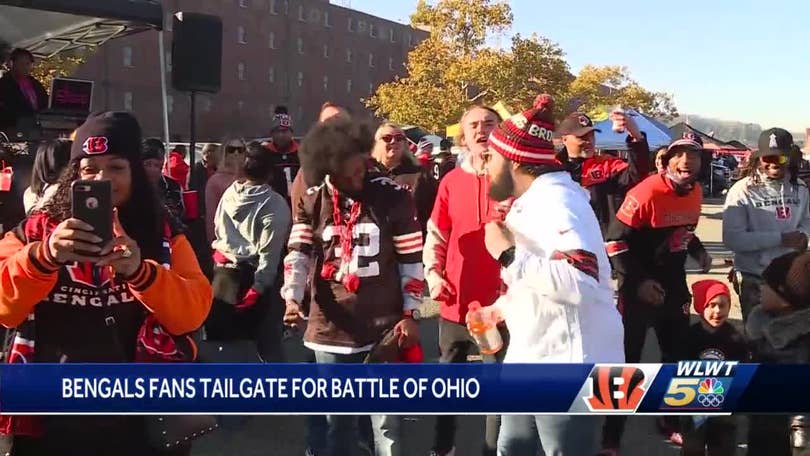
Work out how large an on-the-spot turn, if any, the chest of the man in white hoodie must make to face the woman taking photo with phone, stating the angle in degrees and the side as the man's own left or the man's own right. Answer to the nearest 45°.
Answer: approximately 45° to the man's own left

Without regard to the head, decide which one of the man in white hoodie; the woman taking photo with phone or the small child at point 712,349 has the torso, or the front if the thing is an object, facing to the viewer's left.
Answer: the man in white hoodie

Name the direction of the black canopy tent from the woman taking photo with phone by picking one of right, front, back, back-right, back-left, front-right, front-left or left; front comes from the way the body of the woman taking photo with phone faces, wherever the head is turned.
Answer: back

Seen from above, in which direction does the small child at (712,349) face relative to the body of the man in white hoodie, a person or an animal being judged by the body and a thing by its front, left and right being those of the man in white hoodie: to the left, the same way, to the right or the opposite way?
to the left

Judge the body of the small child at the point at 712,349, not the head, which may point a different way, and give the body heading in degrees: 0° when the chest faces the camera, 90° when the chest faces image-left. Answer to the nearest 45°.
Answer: approximately 0°

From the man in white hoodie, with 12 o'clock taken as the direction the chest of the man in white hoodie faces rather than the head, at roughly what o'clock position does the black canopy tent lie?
The black canopy tent is roughly at 1 o'clock from the man in white hoodie.

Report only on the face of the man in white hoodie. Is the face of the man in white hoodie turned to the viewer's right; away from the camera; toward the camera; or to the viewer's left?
to the viewer's left

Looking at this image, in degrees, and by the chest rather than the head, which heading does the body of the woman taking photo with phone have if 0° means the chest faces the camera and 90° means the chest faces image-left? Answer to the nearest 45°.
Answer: approximately 0°

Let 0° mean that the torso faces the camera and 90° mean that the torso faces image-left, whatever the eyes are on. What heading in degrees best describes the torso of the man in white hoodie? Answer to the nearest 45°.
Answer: approximately 90°
